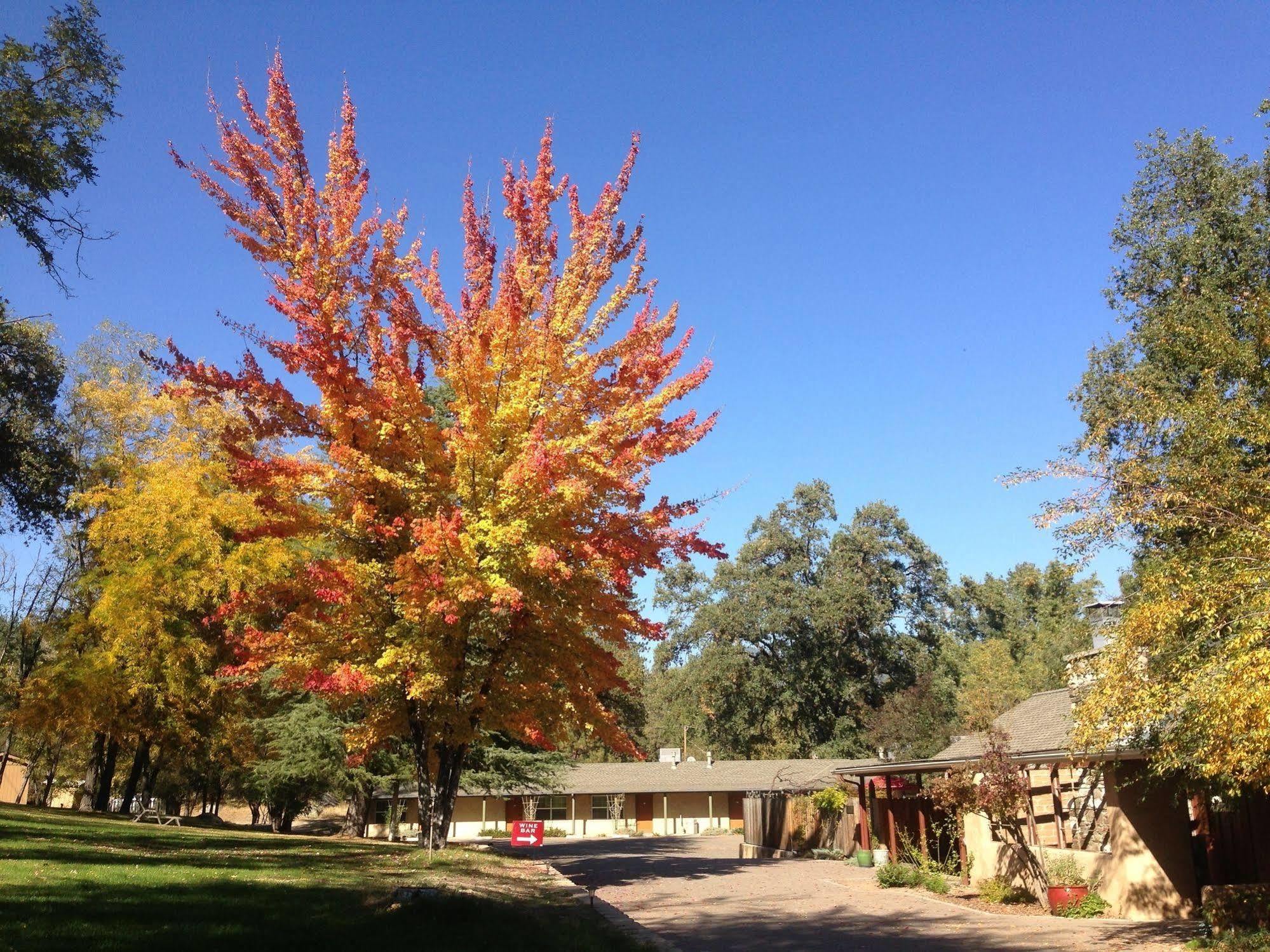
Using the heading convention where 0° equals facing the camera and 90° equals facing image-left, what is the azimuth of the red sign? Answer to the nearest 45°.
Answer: approximately 0°

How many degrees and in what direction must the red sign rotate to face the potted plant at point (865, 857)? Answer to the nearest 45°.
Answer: approximately 135° to its left

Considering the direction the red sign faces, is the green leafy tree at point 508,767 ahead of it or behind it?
behind

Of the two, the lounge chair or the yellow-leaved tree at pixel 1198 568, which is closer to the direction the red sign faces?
the yellow-leaved tree

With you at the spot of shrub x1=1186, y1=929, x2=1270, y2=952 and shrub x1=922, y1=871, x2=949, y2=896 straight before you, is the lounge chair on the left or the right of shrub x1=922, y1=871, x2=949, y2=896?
left

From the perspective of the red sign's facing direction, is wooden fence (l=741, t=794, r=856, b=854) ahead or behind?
behind
